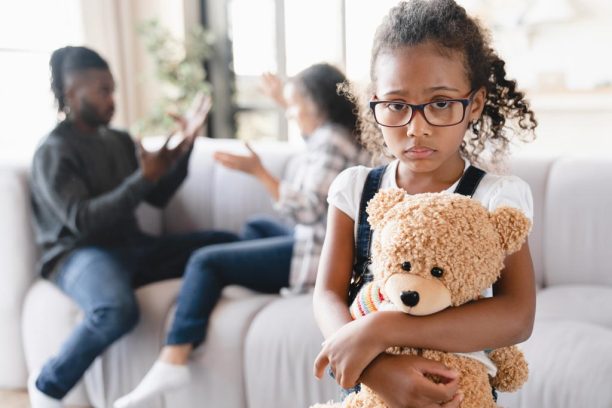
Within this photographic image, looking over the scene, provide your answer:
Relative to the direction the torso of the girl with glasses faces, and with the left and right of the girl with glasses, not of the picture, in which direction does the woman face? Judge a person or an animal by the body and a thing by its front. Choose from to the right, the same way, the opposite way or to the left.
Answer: to the right

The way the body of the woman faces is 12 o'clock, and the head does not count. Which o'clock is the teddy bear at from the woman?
The teddy bear is roughly at 9 o'clock from the woman.

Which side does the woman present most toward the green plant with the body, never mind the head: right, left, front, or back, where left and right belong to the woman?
right

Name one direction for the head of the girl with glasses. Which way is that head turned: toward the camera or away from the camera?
toward the camera

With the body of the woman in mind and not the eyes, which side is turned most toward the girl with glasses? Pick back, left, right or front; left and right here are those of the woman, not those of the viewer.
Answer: left

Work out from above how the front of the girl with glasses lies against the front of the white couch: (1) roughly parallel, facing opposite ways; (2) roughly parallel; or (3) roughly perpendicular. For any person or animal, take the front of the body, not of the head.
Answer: roughly parallel

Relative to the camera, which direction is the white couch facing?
toward the camera

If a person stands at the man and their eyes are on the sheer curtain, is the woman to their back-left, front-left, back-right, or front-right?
back-right

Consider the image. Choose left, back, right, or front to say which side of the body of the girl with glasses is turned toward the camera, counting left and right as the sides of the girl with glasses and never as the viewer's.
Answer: front

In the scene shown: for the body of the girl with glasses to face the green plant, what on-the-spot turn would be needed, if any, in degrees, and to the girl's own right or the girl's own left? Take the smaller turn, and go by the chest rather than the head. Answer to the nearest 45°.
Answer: approximately 135° to the girl's own right

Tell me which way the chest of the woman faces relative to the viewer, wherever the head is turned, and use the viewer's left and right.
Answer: facing to the left of the viewer

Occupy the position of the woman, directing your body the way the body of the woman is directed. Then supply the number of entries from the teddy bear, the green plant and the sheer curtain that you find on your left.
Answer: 1

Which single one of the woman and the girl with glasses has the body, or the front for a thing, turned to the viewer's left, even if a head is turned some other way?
the woman

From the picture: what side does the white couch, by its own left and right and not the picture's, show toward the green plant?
back
